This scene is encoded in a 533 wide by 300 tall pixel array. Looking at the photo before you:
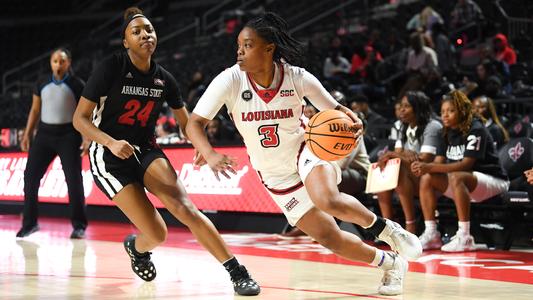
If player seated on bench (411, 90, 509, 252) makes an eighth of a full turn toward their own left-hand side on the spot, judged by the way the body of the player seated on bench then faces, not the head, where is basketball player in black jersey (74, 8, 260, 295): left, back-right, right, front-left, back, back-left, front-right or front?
front-right

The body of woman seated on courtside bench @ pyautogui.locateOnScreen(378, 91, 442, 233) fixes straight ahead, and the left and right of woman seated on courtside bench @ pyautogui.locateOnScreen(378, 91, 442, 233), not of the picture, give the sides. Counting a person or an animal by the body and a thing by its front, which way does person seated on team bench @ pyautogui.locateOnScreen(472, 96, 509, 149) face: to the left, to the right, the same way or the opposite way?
the same way

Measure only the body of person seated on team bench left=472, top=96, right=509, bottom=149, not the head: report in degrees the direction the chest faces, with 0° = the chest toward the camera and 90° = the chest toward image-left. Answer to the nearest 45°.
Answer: approximately 45°

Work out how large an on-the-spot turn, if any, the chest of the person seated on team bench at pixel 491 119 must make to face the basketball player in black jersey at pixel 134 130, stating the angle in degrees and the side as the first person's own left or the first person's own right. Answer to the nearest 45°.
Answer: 0° — they already face them

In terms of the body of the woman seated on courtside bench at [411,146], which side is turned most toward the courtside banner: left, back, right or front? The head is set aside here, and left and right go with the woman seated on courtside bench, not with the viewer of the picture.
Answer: right

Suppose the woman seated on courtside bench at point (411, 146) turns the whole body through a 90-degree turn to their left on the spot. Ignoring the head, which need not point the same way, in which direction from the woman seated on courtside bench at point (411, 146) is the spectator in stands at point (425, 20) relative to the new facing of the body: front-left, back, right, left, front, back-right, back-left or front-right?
back-left

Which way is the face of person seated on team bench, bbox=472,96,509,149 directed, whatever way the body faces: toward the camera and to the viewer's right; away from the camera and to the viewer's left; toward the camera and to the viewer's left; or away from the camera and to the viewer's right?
toward the camera and to the viewer's left

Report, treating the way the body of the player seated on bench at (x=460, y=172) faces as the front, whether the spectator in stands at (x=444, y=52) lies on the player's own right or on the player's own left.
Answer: on the player's own right

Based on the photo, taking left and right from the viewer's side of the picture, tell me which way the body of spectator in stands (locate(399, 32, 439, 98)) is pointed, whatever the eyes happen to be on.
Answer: facing the viewer and to the left of the viewer

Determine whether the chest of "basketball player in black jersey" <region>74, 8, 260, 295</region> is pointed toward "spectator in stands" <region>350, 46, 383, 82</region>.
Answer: no

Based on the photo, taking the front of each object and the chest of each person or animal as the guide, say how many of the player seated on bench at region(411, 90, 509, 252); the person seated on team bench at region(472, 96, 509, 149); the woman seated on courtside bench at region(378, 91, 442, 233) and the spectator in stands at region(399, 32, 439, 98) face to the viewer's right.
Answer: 0

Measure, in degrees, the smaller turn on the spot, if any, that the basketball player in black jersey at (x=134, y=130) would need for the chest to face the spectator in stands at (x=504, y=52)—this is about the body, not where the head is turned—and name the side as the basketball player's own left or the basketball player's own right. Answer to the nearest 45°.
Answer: approximately 90° to the basketball player's own left

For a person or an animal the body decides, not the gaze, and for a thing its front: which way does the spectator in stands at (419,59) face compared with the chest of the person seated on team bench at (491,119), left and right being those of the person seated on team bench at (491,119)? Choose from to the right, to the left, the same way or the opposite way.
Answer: the same way

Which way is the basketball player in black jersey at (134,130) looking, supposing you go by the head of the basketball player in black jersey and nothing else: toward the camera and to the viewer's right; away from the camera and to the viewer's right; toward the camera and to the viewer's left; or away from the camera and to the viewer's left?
toward the camera and to the viewer's right

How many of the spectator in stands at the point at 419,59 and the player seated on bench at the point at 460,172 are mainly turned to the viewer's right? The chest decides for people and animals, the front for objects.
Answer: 0

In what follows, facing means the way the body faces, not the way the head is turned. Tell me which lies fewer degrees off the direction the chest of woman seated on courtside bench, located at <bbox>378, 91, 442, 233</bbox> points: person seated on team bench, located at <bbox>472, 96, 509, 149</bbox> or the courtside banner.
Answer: the courtside banner
